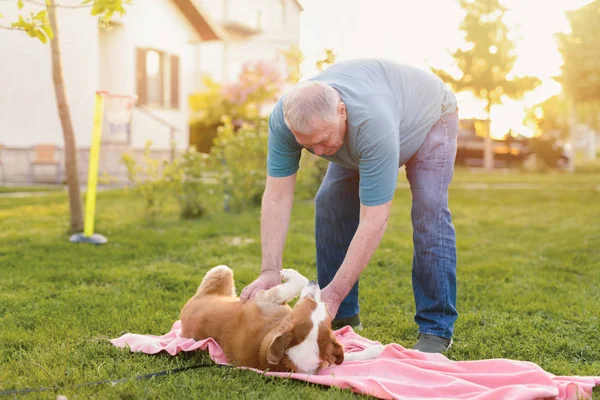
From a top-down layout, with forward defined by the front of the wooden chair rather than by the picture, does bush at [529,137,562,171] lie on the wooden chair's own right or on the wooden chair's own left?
on the wooden chair's own left

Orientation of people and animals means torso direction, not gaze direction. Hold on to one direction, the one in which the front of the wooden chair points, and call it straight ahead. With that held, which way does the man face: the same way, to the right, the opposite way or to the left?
to the right

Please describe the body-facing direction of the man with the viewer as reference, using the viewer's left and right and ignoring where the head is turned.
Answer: facing the viewer and to the left of the viewer

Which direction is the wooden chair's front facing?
toward the camera

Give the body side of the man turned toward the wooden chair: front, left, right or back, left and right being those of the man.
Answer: right

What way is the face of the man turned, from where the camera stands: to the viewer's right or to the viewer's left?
to the viewer's left
